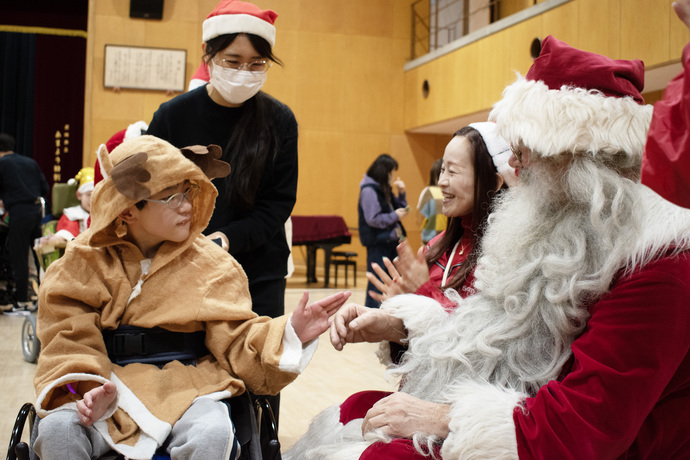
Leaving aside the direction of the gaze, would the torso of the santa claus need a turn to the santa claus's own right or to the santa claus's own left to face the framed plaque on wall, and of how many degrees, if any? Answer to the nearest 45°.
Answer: approximately 45° to the santa claus's own right

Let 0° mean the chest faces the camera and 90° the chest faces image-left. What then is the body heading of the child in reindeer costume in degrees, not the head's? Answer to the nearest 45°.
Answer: approximately 0°

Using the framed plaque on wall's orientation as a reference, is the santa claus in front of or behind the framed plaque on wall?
in front

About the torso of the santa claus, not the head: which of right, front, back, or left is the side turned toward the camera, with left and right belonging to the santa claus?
left

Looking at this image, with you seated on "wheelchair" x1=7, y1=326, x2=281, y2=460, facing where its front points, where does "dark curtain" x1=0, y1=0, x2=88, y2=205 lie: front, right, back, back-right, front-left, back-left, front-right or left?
back

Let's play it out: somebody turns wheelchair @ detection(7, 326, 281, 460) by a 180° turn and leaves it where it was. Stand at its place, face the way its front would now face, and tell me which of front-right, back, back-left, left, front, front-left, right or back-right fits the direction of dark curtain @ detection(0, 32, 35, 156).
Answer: front

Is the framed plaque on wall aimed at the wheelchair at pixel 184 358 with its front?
yes

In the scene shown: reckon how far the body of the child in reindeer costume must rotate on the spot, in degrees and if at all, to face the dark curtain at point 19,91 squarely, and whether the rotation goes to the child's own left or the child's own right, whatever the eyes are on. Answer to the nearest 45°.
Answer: approximately 180°

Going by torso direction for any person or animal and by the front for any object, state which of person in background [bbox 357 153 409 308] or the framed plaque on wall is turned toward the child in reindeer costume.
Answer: the framed plaque on wall

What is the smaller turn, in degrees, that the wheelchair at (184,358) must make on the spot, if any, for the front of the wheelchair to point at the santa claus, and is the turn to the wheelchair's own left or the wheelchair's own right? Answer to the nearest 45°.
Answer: approximately 45° to the wheelchair's own left
